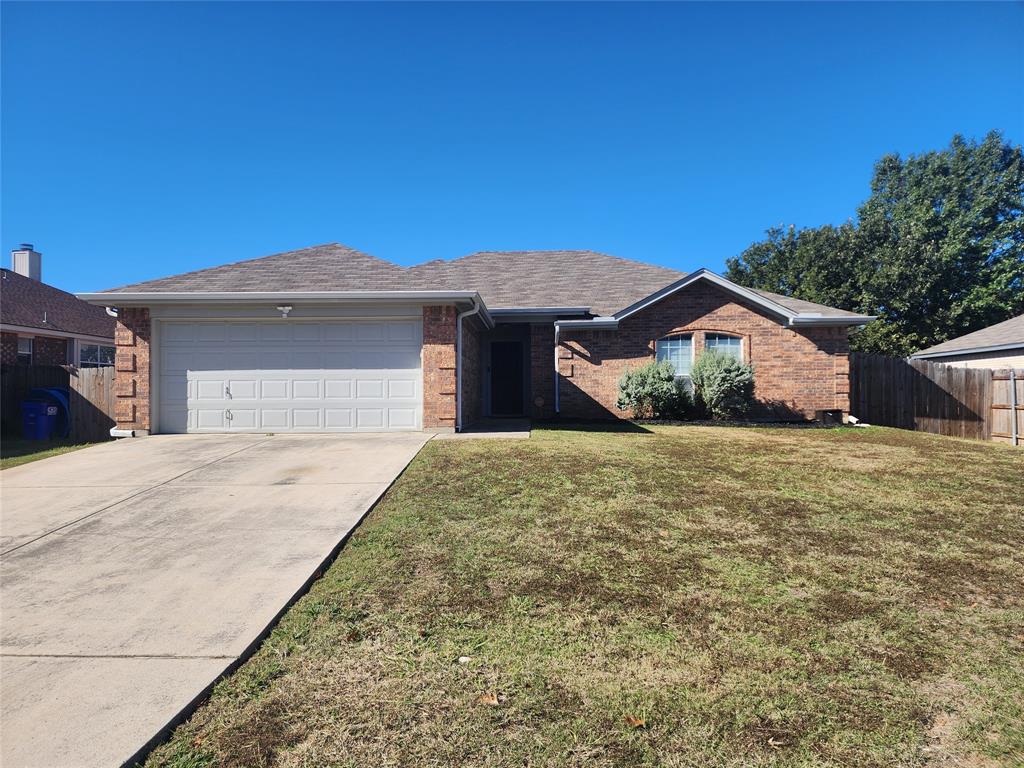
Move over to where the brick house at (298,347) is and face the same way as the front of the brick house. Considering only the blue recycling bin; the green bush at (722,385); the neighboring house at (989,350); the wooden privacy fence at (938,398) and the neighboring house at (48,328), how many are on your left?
3

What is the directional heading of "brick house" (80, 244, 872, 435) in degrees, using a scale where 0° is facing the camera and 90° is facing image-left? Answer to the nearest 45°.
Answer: approximately 0°

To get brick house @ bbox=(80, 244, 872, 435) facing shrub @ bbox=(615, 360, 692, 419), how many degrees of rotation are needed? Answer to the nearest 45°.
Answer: approximately 90° to its left

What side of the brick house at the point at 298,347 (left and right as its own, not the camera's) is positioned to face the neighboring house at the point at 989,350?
left

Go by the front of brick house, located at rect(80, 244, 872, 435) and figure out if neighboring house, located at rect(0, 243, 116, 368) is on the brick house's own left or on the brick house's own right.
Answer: on the brick house's own right

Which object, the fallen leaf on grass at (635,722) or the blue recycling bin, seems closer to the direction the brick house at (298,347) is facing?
the fallen leaf on grass

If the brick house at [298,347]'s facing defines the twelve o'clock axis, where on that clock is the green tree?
The green tree is roughly at 8 o'clock from the brick house.

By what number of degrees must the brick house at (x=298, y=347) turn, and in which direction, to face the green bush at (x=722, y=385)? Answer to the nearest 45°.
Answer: approximately 90° to its left

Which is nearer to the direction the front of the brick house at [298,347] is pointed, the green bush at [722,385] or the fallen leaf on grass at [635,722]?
the fallen leaf on grass

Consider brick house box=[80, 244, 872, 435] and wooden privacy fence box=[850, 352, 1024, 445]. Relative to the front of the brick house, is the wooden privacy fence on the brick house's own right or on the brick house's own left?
on the brick house's own left
